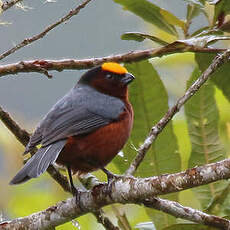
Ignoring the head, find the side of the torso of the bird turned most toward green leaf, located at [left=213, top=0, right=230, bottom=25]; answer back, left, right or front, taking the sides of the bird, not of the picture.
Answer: front

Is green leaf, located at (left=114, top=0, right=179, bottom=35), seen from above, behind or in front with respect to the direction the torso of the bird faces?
in front

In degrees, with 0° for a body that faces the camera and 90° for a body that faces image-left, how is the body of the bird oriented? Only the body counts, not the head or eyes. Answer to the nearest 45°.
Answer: approximately 270°

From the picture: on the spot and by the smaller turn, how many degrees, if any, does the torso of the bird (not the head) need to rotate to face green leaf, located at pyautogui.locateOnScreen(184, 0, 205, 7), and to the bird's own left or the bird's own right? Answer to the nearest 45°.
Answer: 0° — it already faces it

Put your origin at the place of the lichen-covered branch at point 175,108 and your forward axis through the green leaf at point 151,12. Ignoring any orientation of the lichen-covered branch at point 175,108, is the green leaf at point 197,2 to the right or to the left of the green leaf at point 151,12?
right

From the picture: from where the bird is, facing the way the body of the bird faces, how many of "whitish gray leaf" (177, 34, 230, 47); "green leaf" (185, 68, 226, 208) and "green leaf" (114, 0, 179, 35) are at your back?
0

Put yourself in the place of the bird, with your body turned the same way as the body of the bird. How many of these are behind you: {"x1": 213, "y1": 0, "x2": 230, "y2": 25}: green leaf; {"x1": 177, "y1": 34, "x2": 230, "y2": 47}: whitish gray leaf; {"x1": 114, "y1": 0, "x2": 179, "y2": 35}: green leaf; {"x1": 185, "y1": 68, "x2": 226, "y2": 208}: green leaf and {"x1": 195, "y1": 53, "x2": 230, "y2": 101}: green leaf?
0

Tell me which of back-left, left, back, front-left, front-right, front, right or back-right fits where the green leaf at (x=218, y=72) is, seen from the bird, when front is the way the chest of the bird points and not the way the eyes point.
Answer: front

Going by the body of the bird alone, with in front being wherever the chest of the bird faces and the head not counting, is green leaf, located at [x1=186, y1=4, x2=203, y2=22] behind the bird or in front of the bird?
in front

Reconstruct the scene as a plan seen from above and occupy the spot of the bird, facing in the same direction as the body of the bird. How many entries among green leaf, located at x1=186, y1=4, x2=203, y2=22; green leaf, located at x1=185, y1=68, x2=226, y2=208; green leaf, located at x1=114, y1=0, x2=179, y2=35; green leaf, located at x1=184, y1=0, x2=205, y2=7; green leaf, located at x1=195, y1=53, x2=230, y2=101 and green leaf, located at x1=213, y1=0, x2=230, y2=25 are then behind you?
0
